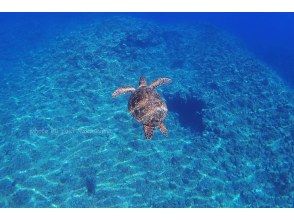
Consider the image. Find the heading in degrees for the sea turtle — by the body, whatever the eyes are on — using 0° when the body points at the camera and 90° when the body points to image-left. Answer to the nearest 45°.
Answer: approximately 180°
